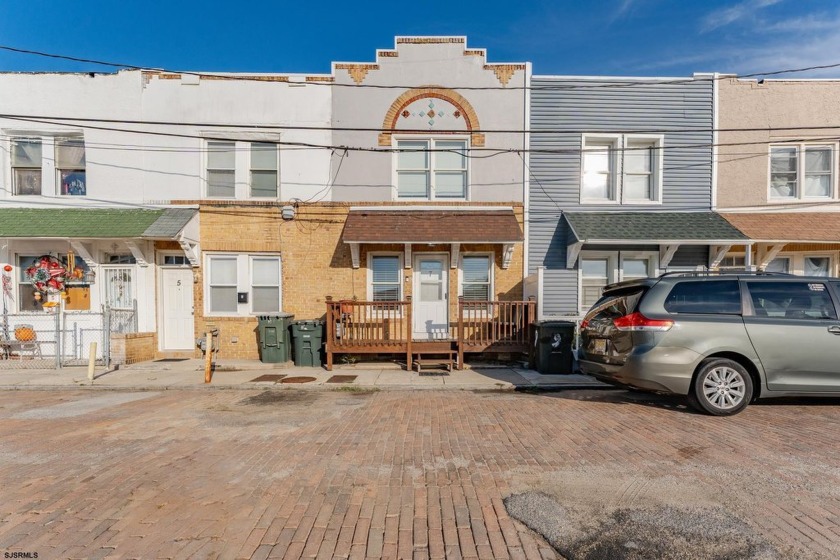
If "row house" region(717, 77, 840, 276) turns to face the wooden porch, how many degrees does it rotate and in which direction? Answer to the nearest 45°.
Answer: approximately 45° to its right

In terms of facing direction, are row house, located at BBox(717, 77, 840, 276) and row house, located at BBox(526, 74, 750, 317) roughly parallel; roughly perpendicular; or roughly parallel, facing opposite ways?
roughly parallel

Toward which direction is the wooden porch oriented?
toward the camera

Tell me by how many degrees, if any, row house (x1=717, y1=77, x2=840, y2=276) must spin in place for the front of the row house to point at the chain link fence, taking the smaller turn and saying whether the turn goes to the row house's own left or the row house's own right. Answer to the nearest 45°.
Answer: approximately 45° to the row house's own right

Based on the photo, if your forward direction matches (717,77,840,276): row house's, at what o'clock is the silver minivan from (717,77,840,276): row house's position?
The silver minivan is roughly at 12 o'clock from the row house.

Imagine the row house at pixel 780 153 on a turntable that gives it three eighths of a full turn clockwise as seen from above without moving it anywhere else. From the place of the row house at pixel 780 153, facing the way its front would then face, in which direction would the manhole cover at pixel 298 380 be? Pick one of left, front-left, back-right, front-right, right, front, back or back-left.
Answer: left

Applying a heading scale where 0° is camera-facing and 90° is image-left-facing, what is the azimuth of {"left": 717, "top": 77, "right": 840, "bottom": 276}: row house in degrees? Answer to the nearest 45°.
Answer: approximately 0°

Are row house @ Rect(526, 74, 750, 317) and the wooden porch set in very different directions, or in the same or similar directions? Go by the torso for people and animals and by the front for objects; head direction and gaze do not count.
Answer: same or similar directions

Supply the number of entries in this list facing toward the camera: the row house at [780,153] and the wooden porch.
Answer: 2

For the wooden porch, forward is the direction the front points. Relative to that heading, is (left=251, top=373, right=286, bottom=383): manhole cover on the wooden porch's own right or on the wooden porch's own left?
on the wooden porch's own right

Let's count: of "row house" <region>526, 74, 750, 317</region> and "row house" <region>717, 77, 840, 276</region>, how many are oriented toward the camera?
2
